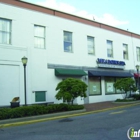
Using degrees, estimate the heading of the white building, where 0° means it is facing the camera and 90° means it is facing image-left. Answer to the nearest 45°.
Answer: approximately 315°
